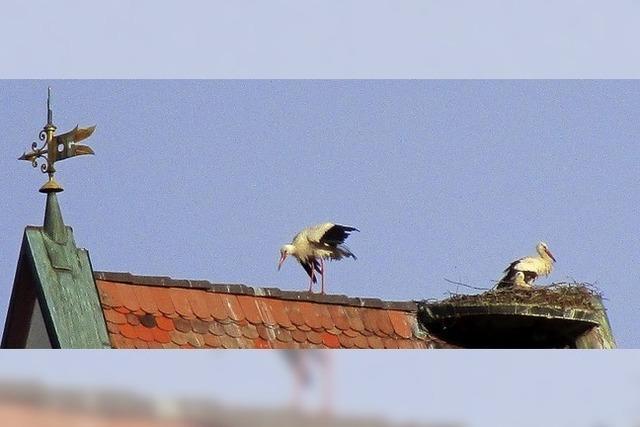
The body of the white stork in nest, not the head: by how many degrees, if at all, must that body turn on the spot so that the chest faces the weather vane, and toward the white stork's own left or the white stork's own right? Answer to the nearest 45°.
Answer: approximately 135° to the white stork's own right

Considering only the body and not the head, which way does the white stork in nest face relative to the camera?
to the viewer's right

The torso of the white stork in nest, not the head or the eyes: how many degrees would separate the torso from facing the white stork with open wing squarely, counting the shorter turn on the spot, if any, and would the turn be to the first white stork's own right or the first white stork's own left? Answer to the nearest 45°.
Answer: approximately 135° to the first white stork's own left

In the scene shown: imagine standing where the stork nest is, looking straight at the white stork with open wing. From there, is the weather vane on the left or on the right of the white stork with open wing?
left

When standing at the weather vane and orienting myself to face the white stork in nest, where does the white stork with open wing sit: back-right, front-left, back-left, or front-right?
front-left
